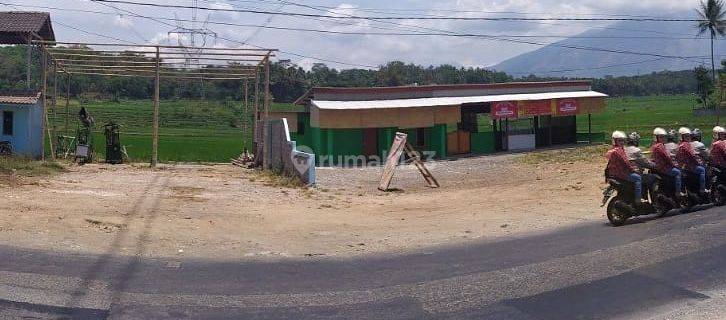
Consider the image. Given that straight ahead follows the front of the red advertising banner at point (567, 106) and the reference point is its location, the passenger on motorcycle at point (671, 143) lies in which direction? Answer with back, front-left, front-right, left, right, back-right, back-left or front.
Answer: front

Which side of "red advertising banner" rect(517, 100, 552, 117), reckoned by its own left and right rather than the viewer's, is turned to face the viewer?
front

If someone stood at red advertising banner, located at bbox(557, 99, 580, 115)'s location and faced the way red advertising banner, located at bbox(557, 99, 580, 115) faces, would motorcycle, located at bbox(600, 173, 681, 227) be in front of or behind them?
in front

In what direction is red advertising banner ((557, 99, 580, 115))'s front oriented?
toward the camera

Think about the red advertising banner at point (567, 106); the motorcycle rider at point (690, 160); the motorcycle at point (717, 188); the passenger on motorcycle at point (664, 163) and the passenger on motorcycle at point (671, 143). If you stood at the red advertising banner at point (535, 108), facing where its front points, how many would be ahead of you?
4
